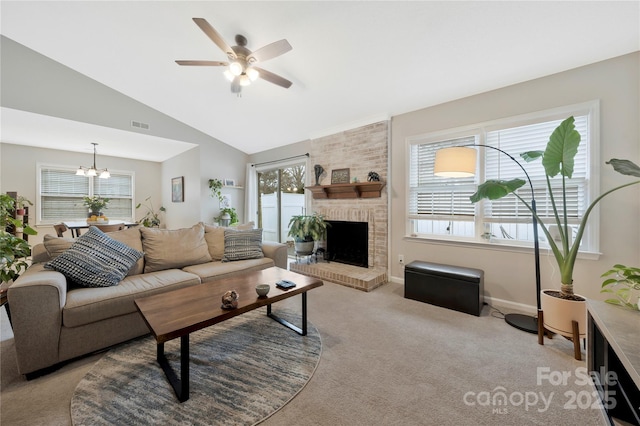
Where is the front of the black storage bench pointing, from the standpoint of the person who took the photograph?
facing the viewer and to the left of the viewer

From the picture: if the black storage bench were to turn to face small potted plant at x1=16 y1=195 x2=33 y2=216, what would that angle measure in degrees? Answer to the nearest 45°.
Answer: approximately 45° to its right

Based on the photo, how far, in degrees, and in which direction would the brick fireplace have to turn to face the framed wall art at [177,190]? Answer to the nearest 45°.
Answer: approximately 90° to its right

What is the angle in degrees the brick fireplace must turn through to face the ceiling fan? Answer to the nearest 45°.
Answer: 0° — it already faces it

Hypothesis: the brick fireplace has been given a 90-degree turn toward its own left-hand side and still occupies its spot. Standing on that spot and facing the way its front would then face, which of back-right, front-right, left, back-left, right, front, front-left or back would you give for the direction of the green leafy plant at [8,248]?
right

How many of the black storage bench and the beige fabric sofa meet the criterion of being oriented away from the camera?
0

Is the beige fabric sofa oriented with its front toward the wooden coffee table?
yes

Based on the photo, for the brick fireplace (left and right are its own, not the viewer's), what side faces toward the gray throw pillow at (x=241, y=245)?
front

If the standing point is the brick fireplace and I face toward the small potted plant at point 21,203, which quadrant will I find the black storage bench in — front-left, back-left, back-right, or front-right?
back-left

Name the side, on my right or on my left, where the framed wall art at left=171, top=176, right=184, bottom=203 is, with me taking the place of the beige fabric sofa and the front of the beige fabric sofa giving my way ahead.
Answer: on my left

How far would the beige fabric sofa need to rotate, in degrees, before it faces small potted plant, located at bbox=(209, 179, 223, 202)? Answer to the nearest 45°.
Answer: approximately 90° to its left

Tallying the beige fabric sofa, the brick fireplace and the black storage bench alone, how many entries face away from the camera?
0

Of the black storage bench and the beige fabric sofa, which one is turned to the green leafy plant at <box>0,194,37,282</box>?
the black storage bench

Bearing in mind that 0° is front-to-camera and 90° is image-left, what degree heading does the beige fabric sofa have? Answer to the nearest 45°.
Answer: approximately 315°

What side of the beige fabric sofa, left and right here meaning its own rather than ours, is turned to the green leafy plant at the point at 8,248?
right

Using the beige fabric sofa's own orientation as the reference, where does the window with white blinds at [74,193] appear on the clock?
The window with white blinds is roughly at 7 o'clock from the beige fabric sofa.

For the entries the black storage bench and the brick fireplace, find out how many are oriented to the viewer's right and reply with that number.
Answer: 0
